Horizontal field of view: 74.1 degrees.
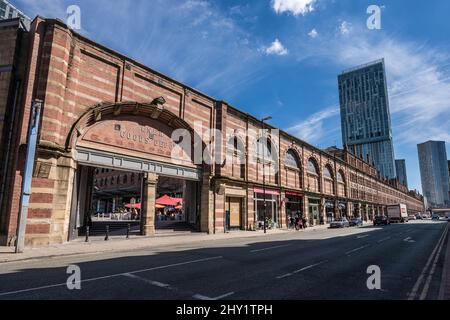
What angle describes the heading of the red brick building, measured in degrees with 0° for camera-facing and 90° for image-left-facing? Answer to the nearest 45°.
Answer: approximately 315°
